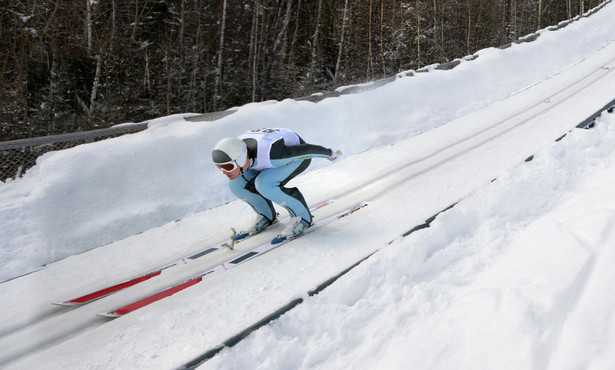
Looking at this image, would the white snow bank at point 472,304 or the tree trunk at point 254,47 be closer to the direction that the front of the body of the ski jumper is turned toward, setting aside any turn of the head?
the white snow bank

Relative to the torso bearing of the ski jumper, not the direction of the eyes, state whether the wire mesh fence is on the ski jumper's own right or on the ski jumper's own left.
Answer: on the ski jumper's own right

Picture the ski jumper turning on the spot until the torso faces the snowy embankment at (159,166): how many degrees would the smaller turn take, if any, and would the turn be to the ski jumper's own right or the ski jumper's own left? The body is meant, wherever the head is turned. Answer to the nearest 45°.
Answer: approximately 90° to the ski jumper's own right

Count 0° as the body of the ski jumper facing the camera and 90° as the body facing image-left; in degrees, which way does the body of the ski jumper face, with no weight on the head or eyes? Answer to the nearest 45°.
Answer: approximately 45°

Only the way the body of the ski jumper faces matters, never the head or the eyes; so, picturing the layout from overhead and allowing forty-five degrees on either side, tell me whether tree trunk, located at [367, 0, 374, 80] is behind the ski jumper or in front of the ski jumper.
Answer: behind

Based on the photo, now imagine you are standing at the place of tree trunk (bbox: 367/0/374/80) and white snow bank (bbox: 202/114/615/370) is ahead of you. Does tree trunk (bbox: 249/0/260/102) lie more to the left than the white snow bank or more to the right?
right

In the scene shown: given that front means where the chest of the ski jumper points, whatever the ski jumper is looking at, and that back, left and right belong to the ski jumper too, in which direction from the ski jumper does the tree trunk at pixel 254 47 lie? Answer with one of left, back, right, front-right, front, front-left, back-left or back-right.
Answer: back-right

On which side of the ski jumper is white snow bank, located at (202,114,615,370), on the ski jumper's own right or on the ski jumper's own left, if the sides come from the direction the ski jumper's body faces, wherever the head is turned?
on the ski jumper's own left

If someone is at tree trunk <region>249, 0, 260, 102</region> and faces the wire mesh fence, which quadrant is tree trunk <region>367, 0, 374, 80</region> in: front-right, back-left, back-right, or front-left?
back-left
